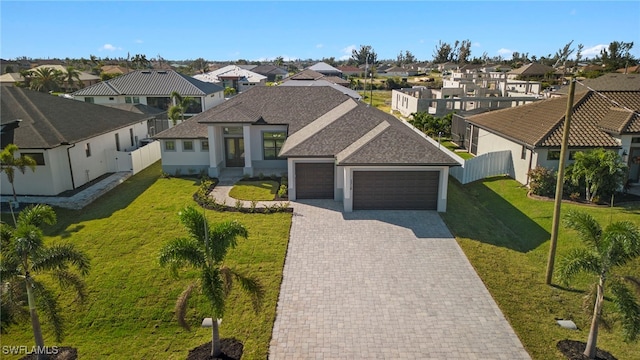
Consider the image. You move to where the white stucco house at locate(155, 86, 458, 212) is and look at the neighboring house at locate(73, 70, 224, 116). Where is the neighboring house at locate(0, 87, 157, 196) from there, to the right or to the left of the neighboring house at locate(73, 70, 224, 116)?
left

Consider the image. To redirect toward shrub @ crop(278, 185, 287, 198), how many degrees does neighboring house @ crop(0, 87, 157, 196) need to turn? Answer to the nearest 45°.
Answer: approximately 90° to its left

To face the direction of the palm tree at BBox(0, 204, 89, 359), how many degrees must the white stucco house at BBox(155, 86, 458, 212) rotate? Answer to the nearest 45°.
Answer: approximately 45° to its right

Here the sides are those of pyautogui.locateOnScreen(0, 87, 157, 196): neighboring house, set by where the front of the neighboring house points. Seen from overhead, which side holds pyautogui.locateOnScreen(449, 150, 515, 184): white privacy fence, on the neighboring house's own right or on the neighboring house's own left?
on the neighboring house's own left

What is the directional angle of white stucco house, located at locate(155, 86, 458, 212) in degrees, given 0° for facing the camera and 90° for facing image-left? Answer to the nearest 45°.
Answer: approximately 0°

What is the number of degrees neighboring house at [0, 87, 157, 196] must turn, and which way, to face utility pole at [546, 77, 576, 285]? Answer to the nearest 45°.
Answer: approximately 90° to its left

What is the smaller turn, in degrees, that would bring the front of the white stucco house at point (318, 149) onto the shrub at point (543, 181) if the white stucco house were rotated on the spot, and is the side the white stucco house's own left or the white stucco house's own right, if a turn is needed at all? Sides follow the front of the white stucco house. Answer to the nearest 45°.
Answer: approximately 90° to the white stucco house's own left

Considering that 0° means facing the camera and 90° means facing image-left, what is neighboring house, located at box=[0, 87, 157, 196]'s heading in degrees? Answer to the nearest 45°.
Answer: approximately 45°

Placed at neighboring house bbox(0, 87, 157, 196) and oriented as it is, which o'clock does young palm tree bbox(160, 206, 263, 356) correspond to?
The young palm tree is roughly at 10 o'clock from the neighboring house.

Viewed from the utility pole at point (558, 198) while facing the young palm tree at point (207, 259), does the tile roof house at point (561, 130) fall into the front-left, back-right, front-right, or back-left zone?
back-right

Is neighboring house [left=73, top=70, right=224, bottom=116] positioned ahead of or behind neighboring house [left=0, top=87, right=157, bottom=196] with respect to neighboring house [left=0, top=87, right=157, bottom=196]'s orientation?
behind

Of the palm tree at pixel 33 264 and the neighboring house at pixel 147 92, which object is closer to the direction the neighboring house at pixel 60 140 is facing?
the palm tree

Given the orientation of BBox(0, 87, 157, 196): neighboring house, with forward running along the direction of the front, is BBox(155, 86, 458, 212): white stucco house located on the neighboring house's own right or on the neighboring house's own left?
on the neighboring house's own left

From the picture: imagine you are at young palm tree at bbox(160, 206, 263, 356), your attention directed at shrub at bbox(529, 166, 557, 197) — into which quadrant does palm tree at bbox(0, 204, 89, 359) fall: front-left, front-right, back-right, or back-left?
back-left
